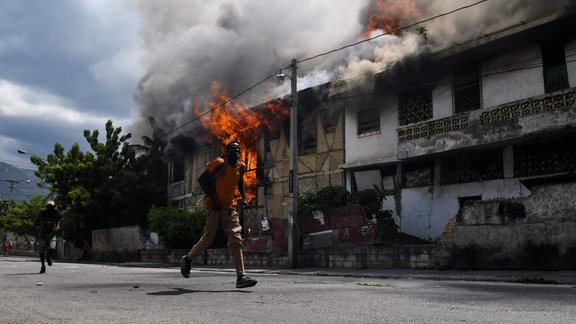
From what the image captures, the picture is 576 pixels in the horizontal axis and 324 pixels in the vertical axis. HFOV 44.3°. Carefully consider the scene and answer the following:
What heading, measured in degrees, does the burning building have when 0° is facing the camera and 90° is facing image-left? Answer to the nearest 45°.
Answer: approximately 45°

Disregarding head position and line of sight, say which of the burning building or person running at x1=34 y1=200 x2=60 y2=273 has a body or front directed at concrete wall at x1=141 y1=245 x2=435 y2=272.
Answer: the burning building

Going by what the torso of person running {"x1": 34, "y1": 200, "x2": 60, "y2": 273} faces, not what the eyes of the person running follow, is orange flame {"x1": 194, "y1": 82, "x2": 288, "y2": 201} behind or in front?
behind
